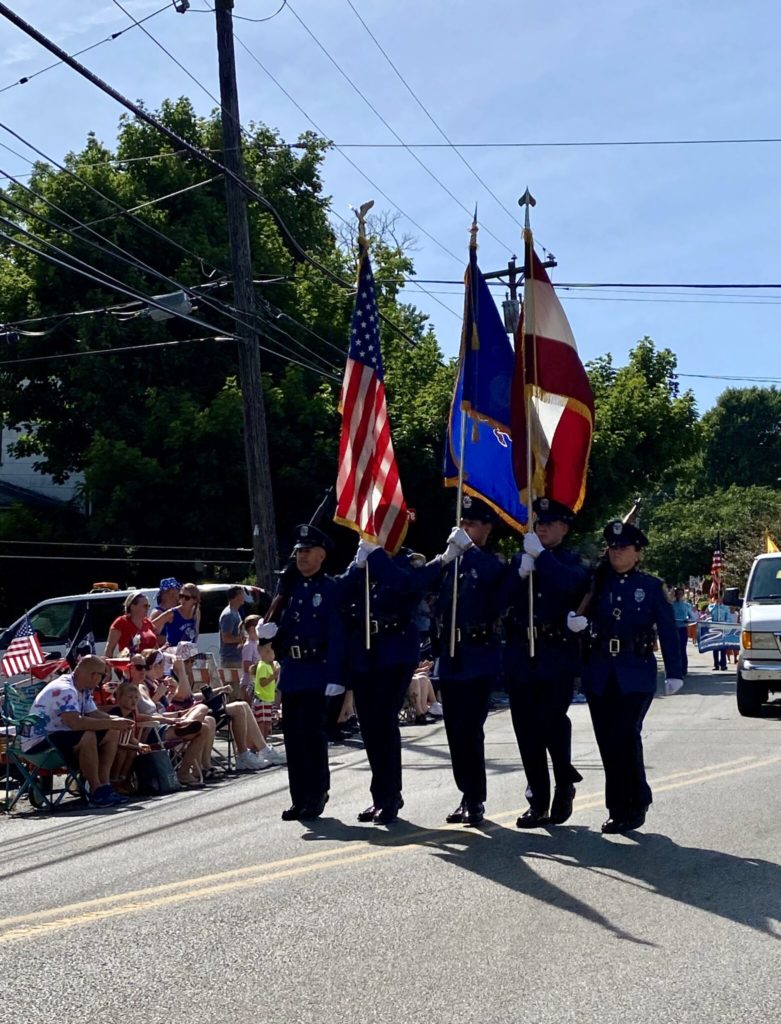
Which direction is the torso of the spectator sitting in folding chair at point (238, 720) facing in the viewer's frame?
to the viewer's right

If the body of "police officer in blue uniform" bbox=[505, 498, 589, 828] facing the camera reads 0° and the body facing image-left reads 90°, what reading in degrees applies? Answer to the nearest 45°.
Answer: approximately 45°

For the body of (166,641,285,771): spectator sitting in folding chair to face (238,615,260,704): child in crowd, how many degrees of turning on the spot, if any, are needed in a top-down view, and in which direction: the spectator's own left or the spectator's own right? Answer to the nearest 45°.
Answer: approximately 90° to the spectator's own left

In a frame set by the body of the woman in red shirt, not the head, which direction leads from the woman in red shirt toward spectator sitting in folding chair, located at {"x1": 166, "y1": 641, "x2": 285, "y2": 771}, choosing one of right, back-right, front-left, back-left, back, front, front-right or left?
front

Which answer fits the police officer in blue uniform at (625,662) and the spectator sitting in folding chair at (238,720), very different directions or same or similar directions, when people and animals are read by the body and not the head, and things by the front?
very different directions

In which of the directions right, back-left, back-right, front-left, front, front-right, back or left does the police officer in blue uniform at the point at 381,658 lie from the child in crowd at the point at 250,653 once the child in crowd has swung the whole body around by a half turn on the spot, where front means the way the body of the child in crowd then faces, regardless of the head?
left

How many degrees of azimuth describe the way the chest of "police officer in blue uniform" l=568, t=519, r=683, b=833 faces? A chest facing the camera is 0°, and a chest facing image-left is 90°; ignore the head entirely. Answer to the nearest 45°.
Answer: approximately 45°

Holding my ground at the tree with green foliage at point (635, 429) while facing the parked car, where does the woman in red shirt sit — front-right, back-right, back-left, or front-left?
front-left

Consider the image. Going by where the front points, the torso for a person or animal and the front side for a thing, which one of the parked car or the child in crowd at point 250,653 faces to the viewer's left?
the parked car

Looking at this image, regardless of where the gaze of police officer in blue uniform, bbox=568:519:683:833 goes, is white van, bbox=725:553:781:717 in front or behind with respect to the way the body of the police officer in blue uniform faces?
behind

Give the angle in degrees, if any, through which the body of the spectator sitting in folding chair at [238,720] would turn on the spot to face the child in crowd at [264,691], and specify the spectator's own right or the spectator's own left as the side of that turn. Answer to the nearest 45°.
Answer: approximately 90° to the spectator's own left

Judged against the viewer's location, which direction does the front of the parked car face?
facing to the left of the viewer
